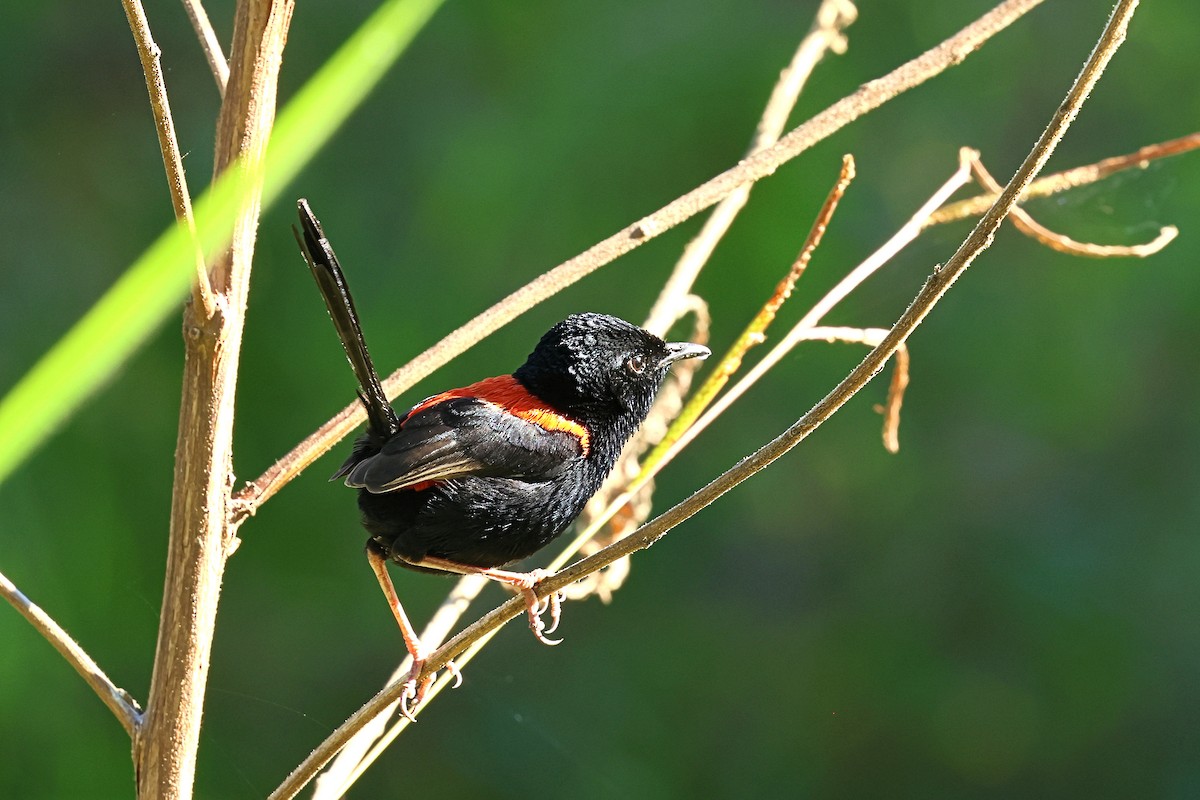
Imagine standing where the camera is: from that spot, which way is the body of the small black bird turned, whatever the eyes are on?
to the viewer's right

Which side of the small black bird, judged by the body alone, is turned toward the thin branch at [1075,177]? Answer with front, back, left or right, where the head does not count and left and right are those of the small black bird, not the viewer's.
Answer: front

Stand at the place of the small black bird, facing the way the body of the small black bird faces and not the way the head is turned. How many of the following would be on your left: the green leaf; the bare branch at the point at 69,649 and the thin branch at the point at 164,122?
0

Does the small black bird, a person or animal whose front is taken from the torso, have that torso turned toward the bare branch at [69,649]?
no

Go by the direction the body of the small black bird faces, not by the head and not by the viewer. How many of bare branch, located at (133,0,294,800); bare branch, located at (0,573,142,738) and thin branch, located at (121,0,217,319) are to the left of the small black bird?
0

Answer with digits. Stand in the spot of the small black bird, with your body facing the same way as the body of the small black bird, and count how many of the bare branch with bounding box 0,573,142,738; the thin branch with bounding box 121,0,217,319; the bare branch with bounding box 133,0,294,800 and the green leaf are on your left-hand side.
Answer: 0
